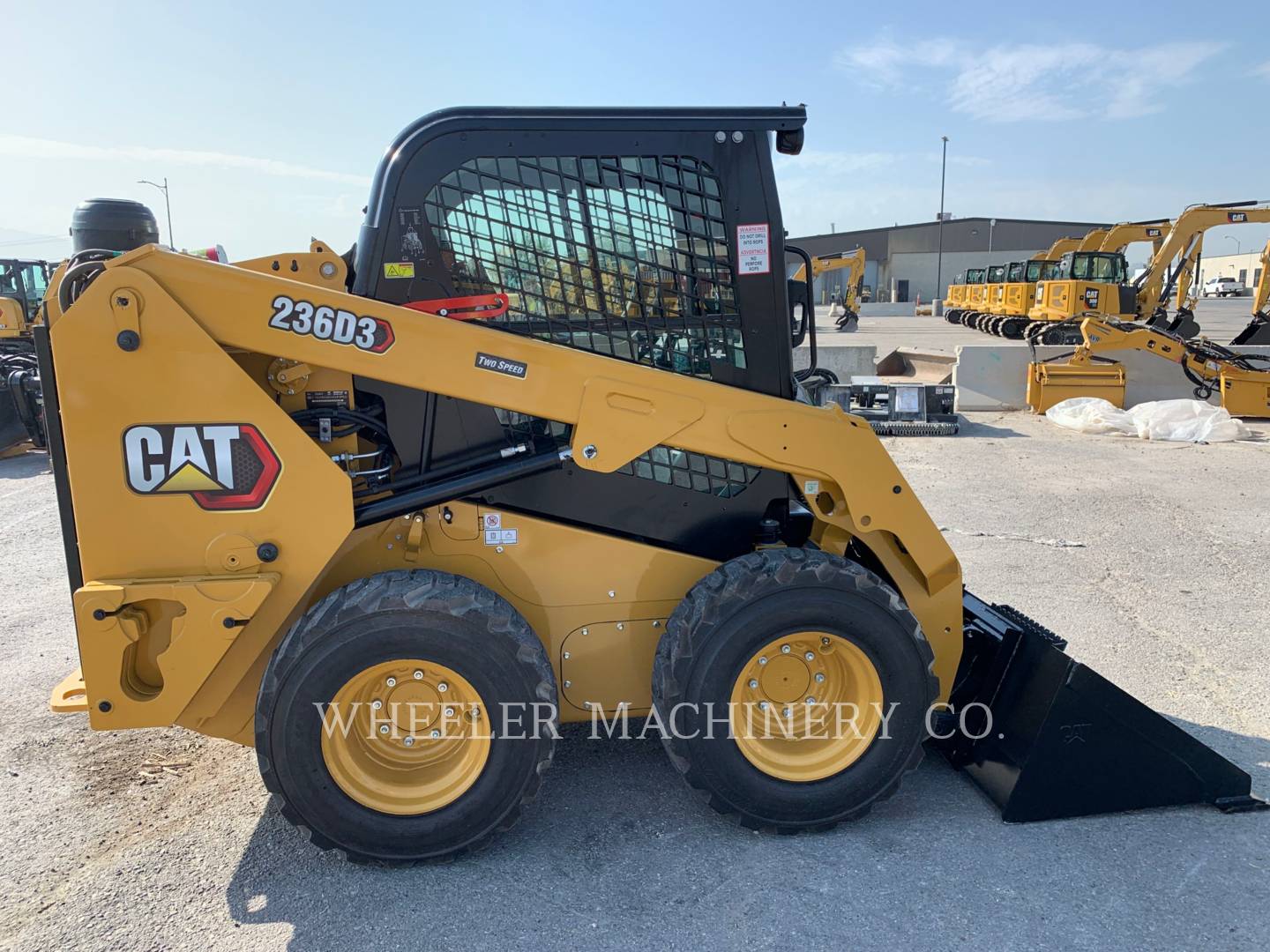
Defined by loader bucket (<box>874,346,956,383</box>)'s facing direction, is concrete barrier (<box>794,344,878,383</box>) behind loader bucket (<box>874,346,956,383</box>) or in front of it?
in front

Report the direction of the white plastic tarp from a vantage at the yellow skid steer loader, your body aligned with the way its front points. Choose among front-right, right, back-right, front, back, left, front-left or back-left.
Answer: front-left

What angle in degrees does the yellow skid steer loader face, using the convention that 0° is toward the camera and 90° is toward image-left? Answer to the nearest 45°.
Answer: approximately 270°

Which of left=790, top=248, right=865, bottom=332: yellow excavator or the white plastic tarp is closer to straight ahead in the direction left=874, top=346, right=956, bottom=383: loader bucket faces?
the white plastic tarp

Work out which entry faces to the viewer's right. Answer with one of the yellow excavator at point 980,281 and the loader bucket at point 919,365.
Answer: the yellow excavator

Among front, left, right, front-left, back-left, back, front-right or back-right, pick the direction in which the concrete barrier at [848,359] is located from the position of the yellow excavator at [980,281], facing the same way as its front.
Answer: right
